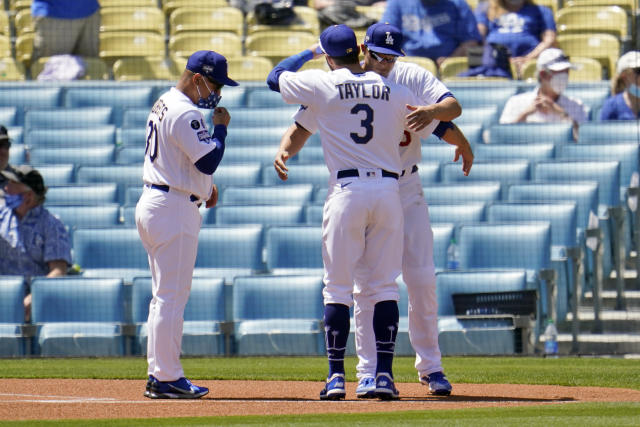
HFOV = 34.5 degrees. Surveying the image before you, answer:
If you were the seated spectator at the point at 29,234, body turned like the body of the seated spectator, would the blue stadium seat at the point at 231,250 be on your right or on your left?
on your left

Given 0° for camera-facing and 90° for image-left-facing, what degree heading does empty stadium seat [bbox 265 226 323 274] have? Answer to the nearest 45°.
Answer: approximately 0°

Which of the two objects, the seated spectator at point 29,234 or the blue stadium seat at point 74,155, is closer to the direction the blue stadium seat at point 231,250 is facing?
the seated spectator

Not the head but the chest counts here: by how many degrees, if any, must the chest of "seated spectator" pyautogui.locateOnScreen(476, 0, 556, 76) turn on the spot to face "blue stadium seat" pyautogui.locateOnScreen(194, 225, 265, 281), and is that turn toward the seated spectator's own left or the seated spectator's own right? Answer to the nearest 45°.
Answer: approximately 45° to the seated spectator's own right

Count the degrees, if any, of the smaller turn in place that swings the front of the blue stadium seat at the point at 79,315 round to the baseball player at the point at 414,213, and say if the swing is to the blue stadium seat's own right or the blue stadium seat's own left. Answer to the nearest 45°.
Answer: approximately 45° to the blue stadium seat's own left

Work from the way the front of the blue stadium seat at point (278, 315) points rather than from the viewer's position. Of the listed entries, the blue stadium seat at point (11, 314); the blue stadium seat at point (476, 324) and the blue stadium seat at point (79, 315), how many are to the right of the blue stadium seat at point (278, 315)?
2

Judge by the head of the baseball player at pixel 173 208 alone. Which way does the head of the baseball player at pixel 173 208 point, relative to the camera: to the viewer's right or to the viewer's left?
to the viewer's right

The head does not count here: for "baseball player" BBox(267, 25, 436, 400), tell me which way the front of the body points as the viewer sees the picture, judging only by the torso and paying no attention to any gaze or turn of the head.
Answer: away from the camera

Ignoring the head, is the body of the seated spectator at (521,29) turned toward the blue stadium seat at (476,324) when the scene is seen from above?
yes

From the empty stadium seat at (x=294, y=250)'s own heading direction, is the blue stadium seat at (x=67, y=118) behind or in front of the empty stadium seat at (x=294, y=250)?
behind
